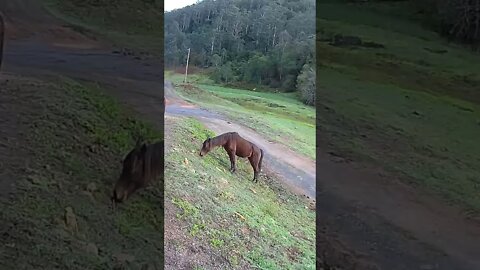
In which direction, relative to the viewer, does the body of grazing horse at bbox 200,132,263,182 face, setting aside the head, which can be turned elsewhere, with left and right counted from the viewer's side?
facing to the left of the viewer
